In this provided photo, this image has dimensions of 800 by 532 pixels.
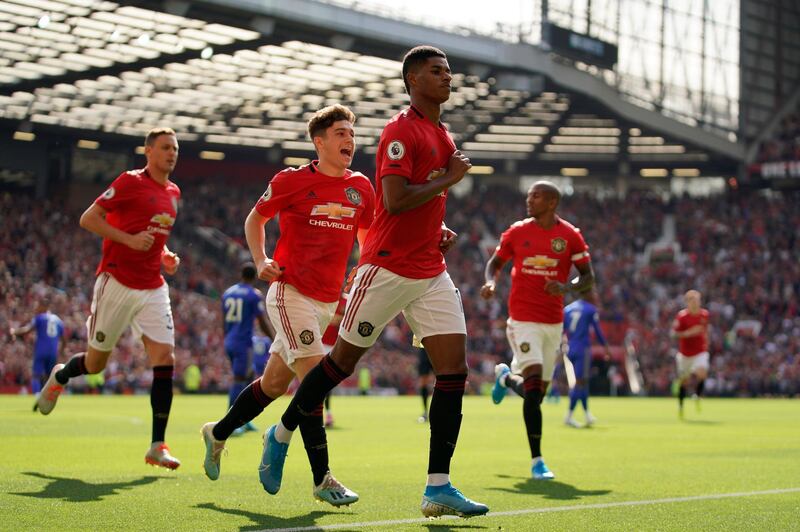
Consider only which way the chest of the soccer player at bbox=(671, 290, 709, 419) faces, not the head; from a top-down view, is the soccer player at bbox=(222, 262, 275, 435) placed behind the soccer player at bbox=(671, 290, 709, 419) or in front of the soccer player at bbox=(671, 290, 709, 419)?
in front

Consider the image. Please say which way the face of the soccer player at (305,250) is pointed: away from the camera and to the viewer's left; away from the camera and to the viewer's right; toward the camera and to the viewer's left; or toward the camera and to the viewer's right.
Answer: toward the camera and to the viewer's right

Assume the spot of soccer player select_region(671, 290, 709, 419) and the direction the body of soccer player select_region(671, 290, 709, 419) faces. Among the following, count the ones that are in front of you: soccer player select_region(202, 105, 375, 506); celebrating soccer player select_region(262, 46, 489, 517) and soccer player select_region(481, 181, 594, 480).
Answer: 3

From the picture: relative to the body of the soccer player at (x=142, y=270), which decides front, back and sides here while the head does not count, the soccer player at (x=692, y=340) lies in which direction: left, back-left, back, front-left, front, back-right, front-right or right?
left

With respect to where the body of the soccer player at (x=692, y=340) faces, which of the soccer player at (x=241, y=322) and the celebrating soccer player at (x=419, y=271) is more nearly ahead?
the celebrating soccer player

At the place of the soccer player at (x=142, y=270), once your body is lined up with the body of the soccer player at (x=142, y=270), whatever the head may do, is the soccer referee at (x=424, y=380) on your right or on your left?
on your left

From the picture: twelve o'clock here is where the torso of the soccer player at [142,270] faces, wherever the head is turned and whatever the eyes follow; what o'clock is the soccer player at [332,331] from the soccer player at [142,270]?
the soccer player at [332,331] is roughly at 9 o'clock from the soccer player at [142,270].

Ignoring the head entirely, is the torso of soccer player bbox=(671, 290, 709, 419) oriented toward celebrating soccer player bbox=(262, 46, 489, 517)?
yes

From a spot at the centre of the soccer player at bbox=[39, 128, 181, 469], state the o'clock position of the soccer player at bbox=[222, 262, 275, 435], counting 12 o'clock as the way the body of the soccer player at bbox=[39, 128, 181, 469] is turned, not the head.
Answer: the soccer player at bbox=[222, 262, 275, 435] is roughly at 8 o'clock from the soccer player at bbox=[39, 128, 181, 469].

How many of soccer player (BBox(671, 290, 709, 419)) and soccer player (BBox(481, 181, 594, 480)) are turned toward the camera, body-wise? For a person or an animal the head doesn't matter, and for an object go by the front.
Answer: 2
